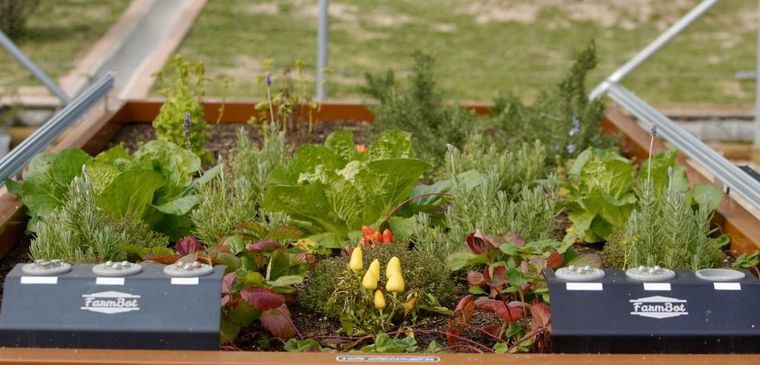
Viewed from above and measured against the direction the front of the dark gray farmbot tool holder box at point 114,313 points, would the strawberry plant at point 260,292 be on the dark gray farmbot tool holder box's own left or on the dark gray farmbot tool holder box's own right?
on the dark gray farmbot tool holder box's own left

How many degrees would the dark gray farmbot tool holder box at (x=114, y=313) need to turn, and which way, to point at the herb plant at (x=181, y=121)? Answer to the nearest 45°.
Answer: approximately 180°

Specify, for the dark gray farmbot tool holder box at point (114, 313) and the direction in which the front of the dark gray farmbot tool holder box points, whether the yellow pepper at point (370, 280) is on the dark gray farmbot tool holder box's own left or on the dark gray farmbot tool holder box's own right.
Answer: on the dark gray farmbot tool holder box's own left

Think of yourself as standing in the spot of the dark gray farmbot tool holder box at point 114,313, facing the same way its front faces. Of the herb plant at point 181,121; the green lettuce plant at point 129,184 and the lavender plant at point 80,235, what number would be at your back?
3

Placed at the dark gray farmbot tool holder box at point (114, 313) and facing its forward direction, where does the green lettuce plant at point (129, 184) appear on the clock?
The green lettuce plant is roughly at 6 o'clock from the dark gray farmbot tool holder box.

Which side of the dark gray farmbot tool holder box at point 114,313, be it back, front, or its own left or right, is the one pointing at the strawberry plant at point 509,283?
left

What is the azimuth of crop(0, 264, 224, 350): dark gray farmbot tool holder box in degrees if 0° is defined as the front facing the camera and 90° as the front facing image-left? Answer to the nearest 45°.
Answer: approximately 0°

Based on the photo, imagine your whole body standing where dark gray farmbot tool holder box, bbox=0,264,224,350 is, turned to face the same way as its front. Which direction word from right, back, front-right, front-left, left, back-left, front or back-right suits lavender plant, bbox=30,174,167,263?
back

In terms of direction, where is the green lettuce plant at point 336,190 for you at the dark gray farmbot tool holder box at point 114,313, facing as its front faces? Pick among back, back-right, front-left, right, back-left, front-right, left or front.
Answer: back-left

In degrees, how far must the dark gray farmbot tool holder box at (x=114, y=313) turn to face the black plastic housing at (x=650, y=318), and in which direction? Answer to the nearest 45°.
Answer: approximately 90° to its left

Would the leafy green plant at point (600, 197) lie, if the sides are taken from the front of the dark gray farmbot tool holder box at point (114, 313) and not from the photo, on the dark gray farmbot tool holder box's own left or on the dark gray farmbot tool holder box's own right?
on the dark gray farmbot tool holder box's own left
